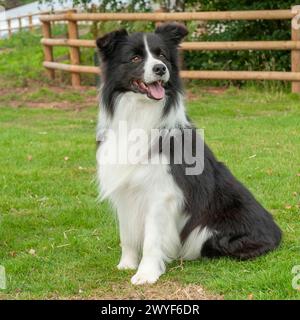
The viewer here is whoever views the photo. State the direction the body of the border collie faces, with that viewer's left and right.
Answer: facing the viewer and to the left of the viewer

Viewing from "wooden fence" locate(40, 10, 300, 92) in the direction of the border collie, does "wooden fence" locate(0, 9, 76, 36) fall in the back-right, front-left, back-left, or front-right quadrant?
back-right

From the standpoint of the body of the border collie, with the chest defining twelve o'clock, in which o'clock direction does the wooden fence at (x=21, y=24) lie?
The wooden fence is roughly at 4 o'clock from the border collie.

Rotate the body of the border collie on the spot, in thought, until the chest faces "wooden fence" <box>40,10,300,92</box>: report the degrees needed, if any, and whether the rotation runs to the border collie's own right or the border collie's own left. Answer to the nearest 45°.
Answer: approximately 135° to the border collie's own right
